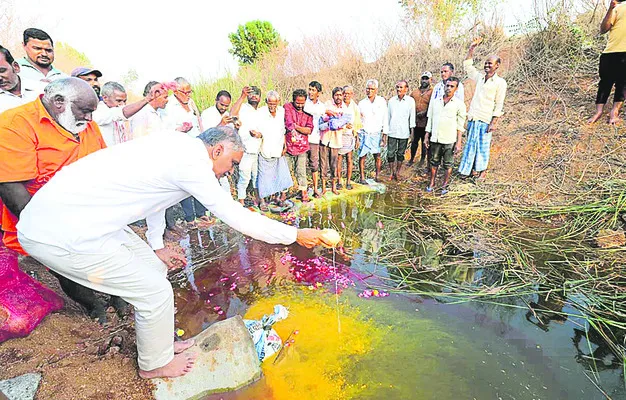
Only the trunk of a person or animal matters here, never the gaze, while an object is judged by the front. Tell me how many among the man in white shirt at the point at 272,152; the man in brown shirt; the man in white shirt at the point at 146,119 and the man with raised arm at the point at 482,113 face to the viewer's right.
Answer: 1

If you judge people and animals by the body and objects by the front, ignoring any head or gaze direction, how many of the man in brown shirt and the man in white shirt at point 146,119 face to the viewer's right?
1

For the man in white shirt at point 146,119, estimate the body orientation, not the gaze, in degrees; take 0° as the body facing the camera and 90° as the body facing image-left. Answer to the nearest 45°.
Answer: approximately 270°

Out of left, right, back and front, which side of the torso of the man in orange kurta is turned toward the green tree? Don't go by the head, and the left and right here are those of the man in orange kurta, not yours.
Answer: left

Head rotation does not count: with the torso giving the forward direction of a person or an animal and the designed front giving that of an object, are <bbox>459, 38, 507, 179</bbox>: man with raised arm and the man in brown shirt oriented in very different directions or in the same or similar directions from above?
same or similar directions

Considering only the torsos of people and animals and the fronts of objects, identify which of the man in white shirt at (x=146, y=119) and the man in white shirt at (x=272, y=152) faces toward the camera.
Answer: the man in white shirt at (x=272, y=152)

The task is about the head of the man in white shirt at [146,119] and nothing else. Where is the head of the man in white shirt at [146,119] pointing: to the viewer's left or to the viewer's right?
to the viewer's right

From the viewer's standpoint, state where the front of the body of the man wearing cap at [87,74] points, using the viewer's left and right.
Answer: facing the viewer and to the right of the viewer

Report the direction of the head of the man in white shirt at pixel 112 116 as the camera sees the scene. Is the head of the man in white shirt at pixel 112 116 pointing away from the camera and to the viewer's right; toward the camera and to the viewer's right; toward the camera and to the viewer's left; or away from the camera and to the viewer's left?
toward the camera and to the viewer's right

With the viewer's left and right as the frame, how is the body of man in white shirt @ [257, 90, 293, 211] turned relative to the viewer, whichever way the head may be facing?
facing the viewer

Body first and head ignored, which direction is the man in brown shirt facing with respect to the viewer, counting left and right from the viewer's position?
facing the viewer and to the left of the viewer

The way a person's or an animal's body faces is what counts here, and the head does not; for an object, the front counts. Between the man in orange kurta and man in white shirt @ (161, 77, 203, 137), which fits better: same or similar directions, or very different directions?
same or similar directions
